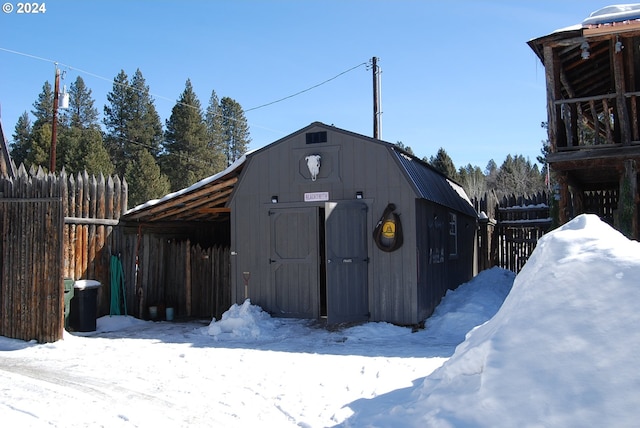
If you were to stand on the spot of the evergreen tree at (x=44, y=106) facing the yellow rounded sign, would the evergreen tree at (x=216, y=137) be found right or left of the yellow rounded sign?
left

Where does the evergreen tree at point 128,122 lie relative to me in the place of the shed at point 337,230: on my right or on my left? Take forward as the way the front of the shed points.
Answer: on my right

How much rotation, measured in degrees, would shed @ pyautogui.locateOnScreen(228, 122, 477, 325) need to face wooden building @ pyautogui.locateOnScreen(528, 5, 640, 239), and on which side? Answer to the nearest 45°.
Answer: approximately 135° to its left

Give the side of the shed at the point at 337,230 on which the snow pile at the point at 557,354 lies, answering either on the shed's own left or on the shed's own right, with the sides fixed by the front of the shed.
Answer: on the shed's own left

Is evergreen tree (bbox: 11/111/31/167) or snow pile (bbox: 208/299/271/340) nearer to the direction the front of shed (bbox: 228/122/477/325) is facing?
the snow pile

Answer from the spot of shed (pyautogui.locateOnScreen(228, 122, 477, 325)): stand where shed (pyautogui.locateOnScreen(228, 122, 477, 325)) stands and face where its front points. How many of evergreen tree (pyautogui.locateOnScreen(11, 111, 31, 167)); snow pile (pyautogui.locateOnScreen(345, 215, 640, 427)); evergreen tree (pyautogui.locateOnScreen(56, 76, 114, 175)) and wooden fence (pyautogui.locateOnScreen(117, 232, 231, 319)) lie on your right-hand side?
3

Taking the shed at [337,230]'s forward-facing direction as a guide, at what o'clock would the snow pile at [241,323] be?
The snow pile is roughly at 1 o'clock from the shed.

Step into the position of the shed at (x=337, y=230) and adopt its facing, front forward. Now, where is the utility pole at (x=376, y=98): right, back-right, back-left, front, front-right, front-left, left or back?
back-right

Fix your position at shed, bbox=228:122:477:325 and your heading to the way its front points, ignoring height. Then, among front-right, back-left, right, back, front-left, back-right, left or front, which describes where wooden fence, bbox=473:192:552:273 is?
back

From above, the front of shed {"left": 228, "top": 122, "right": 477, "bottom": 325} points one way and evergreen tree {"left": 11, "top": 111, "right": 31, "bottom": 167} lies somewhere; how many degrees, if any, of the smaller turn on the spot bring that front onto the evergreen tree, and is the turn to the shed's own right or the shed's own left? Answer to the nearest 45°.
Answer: approximately 90° to the shed's own right

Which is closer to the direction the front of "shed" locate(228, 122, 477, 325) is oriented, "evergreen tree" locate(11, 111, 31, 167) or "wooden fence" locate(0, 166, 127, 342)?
the wooden fence

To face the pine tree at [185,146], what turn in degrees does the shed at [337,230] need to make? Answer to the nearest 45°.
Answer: approximately 135° to its right

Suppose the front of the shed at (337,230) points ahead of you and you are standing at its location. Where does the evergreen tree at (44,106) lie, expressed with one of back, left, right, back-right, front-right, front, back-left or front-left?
right

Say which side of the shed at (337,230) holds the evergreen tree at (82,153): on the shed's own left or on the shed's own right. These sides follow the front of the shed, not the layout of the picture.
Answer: on the shed's own right

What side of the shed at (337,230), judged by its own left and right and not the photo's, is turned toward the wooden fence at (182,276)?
right

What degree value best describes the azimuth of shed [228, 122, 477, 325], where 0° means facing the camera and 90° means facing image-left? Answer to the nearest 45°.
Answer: approximately 45°

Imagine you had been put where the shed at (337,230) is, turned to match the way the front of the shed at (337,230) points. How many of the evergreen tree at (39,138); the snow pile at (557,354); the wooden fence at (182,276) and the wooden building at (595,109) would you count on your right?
2

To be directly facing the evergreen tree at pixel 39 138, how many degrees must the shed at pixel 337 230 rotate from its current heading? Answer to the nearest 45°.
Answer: approximately 90° to its right

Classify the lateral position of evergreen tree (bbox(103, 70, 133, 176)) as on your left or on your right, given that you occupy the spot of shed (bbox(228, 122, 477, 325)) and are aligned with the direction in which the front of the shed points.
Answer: on your right
